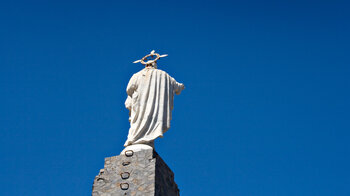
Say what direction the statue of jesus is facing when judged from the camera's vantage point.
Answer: facing away from the viewer
